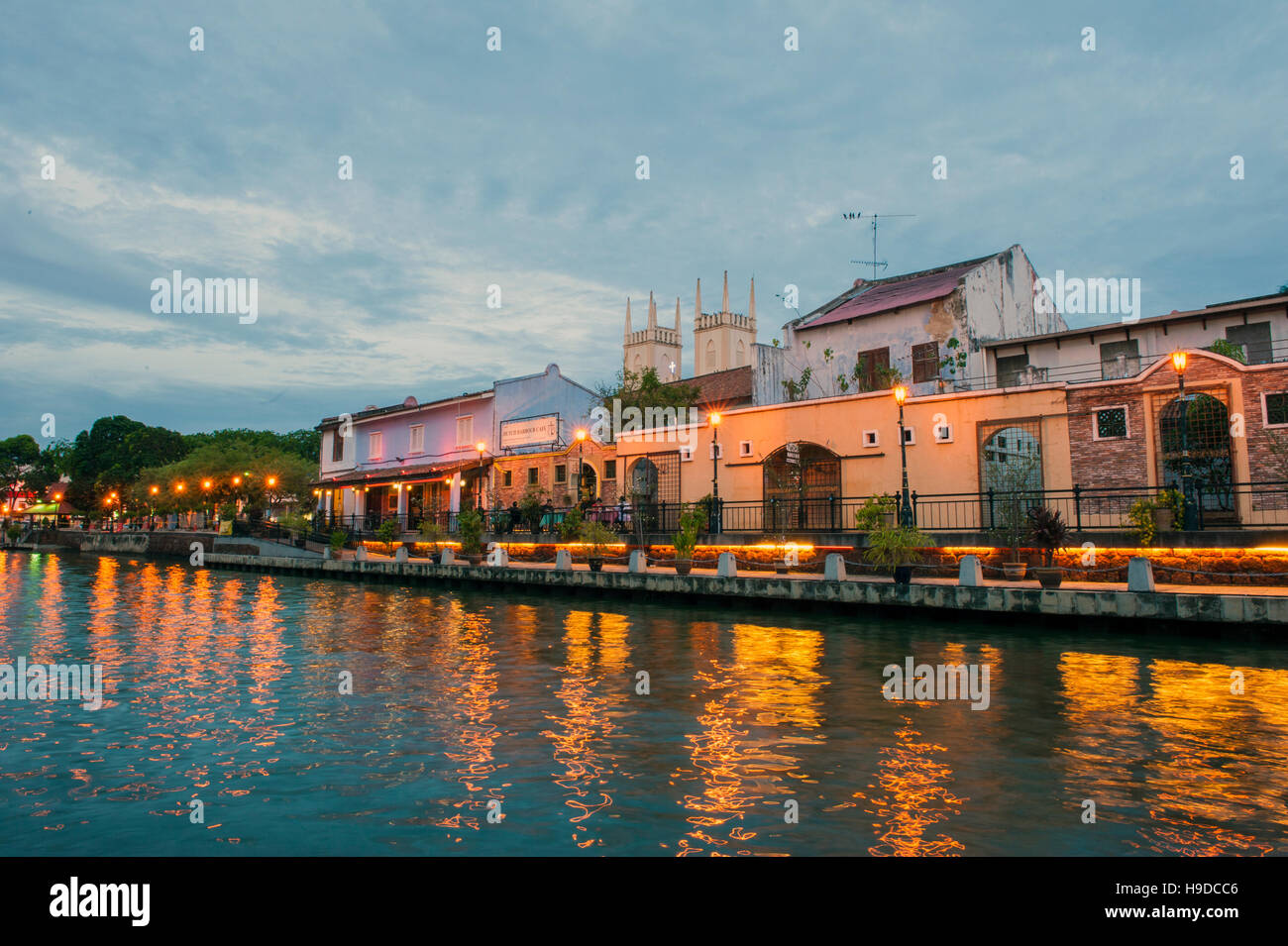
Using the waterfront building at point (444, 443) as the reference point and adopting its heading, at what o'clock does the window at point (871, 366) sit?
The window is roughly at 9 o'clock from the waterfront building.

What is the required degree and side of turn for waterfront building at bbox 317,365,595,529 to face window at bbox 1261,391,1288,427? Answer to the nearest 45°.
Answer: approximately 90° to its left

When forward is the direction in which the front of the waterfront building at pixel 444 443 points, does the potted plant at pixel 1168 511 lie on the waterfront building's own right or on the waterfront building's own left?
on the waterfront building's own left

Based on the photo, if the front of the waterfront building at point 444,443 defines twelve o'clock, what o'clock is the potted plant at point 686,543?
The potted plant is roughly at 10 o'clock from the waterfront building.

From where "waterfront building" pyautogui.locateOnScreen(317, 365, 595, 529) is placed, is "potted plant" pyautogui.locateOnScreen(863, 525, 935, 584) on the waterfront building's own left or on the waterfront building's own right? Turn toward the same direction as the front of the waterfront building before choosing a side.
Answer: on the waterfront building's own left

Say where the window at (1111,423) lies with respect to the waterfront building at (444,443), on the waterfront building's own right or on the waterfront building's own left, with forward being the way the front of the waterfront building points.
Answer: on the waterfront building's own left

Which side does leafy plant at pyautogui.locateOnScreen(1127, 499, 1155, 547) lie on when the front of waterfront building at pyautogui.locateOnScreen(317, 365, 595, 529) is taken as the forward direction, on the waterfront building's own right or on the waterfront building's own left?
on the waterfront building's own left

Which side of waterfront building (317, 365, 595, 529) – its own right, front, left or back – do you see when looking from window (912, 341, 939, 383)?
left

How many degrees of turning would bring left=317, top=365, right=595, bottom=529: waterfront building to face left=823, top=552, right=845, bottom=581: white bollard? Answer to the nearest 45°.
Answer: approximately 45° to its left

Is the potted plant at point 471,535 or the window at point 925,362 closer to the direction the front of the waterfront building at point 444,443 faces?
the potted plant

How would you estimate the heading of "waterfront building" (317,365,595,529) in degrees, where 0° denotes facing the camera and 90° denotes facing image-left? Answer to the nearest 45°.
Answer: approximately 45°
